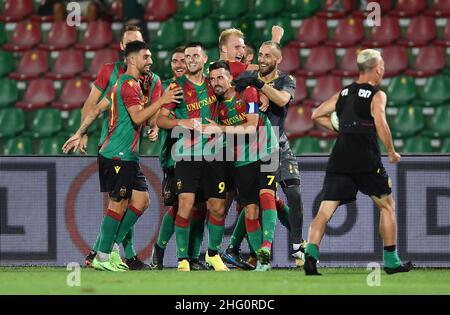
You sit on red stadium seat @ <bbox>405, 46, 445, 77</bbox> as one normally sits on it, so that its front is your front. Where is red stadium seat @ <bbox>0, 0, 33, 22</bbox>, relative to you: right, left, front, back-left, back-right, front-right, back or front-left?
front-right

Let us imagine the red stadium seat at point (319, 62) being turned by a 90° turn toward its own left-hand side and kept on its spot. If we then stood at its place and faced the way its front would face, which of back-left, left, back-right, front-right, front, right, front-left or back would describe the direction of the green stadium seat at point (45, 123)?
back-right

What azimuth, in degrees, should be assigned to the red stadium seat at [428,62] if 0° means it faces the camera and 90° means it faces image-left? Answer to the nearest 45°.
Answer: approximately 45°

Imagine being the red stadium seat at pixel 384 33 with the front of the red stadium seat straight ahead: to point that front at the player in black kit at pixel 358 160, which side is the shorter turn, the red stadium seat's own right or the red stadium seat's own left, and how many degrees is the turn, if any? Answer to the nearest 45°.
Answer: approximately 45° to the red stadium seat's own left

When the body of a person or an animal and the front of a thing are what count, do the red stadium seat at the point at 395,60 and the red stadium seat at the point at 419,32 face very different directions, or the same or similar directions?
same or similar directions

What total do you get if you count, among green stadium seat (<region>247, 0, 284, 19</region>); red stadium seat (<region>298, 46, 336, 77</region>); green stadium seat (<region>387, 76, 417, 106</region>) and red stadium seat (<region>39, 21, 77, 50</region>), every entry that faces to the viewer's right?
0

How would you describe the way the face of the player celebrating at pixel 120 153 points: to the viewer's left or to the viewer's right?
to the viewer's right

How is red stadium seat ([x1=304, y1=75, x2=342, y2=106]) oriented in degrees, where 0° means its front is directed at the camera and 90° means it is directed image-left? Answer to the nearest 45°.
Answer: approximately 45°

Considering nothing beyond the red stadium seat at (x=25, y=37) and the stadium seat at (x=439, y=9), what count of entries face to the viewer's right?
0

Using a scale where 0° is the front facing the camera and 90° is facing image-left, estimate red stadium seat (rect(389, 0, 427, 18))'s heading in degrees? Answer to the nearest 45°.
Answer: approximately 45°

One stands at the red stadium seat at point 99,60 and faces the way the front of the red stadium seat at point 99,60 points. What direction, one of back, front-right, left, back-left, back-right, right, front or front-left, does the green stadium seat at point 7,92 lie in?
front-right

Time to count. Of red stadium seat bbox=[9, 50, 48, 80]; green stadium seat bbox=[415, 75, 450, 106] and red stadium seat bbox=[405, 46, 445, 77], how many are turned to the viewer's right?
0

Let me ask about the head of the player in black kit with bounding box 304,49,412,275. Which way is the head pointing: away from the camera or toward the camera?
away from the camera
